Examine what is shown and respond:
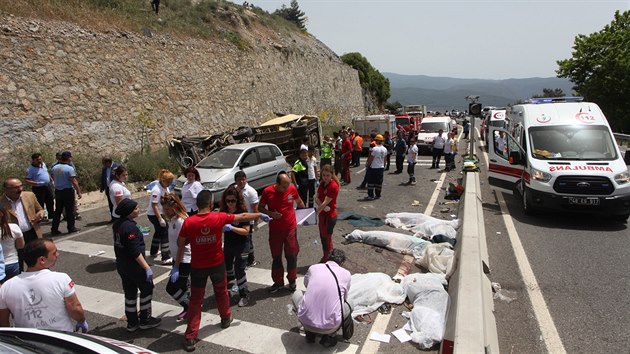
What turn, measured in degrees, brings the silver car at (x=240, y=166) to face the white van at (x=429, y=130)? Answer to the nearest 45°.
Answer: approximately 180°

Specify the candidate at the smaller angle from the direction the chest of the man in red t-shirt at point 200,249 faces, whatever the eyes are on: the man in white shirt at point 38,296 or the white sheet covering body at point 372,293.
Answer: the white sheet covering body

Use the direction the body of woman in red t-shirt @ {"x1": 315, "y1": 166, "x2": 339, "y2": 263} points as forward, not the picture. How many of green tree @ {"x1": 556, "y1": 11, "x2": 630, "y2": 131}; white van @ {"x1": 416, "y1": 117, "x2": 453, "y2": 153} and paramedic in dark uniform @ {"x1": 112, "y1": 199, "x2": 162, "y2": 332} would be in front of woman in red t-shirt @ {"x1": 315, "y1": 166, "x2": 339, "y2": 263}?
1

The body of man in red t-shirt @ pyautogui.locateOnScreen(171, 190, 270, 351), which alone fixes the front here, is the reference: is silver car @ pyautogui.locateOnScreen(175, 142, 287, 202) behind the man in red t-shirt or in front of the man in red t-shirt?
in front

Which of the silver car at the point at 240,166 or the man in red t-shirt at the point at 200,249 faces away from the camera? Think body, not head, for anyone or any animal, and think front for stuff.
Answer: the man in red t-shirt

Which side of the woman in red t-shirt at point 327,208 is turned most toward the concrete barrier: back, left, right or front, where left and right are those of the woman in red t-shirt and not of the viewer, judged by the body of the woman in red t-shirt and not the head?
left

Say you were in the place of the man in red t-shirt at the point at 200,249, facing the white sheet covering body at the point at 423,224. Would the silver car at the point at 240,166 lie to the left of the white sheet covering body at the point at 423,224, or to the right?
left

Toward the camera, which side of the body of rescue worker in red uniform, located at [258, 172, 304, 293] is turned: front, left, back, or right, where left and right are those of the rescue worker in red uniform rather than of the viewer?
front

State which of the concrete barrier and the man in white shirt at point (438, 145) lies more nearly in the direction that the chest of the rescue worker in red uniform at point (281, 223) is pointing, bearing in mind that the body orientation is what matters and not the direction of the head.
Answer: the concrete barrier

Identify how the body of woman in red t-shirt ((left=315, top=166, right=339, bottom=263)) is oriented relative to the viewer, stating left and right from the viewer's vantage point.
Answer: facing the viewer and to the left of the viewer

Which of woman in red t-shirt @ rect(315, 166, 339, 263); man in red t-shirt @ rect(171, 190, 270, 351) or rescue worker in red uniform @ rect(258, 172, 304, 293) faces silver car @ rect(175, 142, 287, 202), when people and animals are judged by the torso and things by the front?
man in red t-shirt @ rect(171, 190, 270, 351)

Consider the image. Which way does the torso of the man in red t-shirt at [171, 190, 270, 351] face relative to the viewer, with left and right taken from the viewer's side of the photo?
facing away from the viewer

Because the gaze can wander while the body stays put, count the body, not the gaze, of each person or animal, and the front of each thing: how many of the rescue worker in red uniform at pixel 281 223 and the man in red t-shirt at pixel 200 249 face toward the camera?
1
